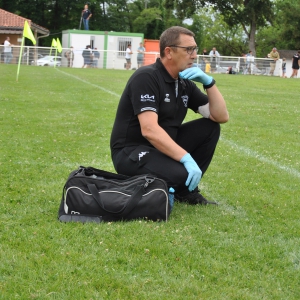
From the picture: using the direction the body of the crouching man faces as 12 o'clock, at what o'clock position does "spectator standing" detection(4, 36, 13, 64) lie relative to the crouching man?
The spectator standing is roughly at 7 o'clock from the crouching man.

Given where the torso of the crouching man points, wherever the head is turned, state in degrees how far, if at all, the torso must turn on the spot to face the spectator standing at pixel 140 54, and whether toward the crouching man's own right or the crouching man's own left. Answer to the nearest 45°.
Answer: approximately 135° to the crouching man's own left

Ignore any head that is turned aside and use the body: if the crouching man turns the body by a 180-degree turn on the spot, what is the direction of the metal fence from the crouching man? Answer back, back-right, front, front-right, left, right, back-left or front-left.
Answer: front-right

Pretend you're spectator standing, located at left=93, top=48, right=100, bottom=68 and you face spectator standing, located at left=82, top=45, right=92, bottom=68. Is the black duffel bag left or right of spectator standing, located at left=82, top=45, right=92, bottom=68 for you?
left

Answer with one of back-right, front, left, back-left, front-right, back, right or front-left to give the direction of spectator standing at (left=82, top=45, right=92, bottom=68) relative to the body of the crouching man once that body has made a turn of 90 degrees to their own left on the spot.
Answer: front-left

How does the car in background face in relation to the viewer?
to the viewer's left

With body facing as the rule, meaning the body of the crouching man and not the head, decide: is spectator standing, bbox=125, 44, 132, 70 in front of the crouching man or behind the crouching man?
behind

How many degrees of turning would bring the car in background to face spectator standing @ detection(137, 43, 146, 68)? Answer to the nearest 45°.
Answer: approximately 180°

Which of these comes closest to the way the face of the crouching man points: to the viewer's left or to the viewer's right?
to the viewer's right

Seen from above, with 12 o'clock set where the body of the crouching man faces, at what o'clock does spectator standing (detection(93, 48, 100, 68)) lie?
The spectator standing is roughly at 7 o'clock from the crouching man.

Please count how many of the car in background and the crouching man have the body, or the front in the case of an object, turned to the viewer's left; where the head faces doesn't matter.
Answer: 1

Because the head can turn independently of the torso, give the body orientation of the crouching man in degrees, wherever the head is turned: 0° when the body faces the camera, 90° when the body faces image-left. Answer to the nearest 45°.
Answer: approximately 315°
